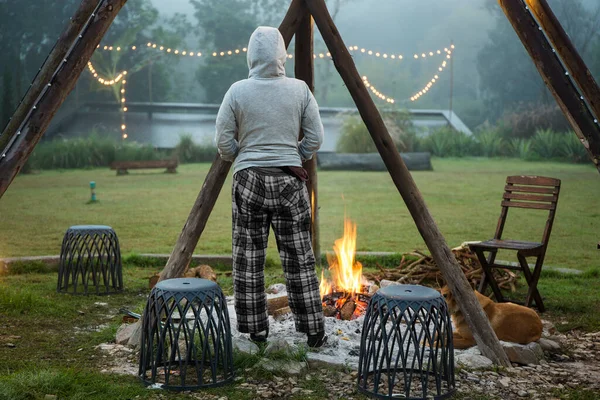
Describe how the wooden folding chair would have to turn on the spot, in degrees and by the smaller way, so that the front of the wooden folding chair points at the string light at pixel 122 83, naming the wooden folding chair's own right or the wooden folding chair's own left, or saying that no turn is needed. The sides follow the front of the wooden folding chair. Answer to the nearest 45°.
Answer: approximately 90° to the wooden folding chair's own right

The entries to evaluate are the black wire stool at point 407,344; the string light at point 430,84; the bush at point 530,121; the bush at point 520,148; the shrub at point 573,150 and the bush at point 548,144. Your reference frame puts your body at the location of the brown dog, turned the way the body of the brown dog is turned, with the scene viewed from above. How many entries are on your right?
5

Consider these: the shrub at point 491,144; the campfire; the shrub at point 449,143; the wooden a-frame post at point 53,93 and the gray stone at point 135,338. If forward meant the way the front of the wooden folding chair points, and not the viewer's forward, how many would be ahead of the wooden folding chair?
3

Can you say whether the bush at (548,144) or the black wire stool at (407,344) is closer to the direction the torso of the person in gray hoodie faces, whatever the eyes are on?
the bush

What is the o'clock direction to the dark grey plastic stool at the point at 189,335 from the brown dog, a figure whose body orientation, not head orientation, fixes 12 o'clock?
The dark grey plastic stool is roughly at 11 o'clock from the brown dog.

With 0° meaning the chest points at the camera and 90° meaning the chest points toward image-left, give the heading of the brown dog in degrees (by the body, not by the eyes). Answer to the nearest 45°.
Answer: approximately 90°

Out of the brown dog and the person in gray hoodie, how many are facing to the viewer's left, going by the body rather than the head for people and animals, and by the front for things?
1

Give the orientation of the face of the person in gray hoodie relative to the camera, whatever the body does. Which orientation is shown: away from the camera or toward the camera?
away from the camera

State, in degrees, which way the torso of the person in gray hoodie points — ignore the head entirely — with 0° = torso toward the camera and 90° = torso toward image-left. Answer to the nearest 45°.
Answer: approximately 180°

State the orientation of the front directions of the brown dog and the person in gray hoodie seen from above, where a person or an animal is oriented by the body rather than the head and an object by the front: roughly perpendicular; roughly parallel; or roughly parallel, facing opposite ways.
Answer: roughly perpendicular
